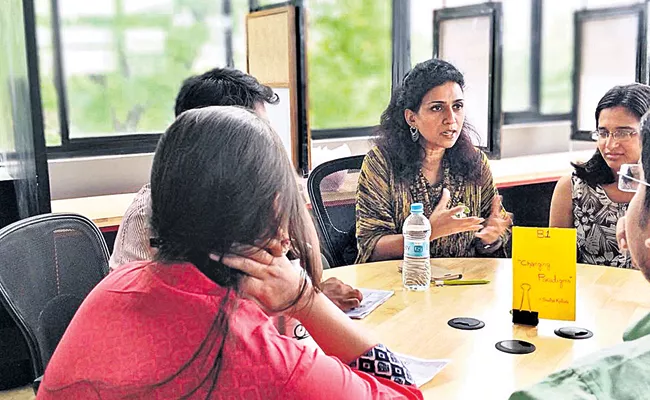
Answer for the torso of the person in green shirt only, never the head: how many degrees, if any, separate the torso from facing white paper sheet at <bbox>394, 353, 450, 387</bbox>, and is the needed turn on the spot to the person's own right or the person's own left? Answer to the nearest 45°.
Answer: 0° — they already face it

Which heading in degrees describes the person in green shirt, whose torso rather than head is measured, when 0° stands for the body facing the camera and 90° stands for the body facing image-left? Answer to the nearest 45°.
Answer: approximately 135°

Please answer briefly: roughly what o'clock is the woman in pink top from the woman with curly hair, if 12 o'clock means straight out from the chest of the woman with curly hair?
The woman in pink top is roughly at 2 o'clock from the woman with curly hair.

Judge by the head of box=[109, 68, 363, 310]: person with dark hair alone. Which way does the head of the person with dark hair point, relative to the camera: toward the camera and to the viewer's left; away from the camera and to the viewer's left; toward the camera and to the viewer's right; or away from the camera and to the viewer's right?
away from the camera and to the viewer's right

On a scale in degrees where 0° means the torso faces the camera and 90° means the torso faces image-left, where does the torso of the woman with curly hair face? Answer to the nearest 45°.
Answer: approximately 315°

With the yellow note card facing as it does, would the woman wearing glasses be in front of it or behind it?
behind

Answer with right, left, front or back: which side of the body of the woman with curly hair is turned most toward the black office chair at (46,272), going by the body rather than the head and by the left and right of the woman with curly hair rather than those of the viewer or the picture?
right

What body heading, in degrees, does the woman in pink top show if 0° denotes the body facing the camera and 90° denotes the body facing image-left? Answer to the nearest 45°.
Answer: approximately 225°
